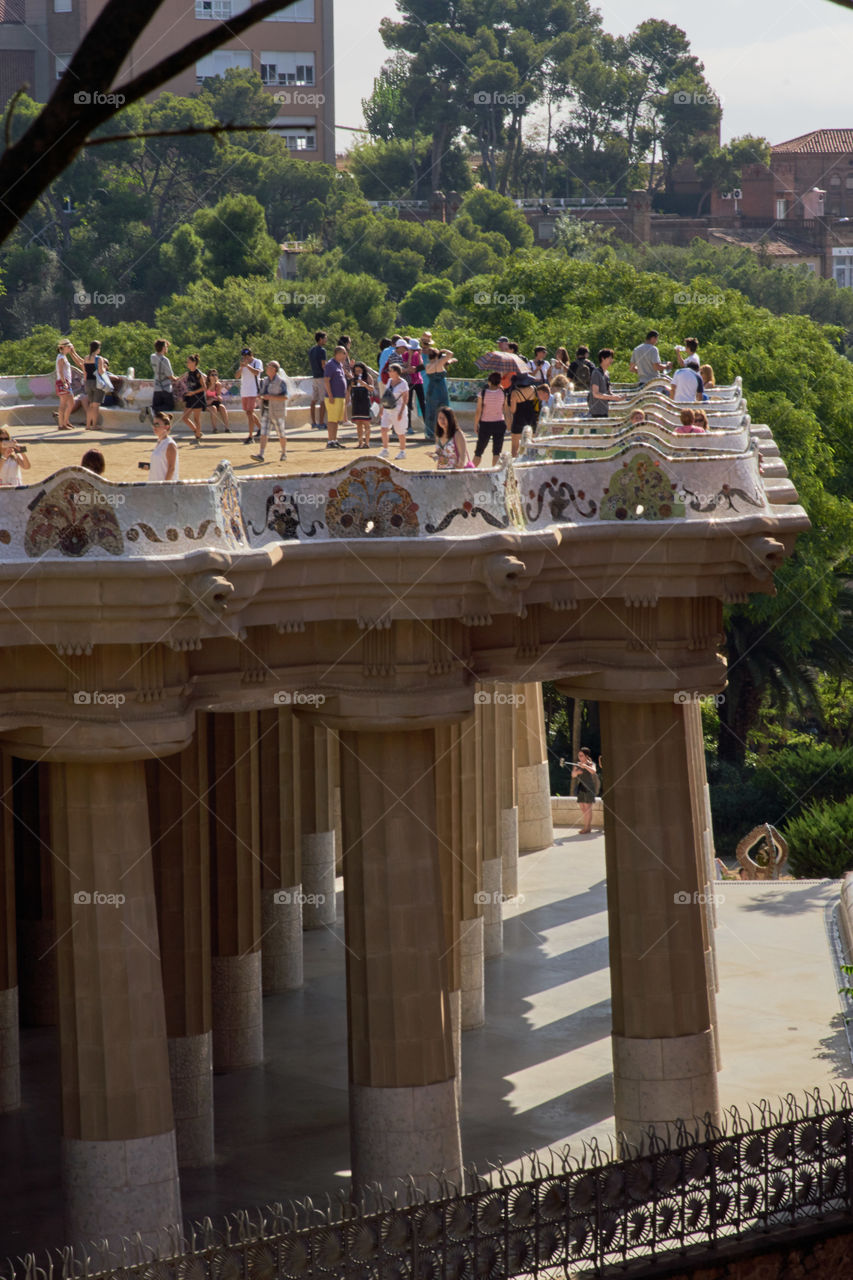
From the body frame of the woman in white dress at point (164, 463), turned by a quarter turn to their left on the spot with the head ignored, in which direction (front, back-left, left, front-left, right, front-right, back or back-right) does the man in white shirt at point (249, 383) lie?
back-left

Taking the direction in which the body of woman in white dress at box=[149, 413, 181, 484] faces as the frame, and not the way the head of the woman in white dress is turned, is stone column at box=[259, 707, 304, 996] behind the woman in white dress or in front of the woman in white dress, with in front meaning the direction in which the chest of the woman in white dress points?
behind

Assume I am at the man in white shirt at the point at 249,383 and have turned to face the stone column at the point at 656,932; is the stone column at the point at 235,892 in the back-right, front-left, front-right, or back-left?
front-right

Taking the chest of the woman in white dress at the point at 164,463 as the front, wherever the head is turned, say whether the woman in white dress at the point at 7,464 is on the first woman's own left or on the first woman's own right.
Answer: on the first woman's own right

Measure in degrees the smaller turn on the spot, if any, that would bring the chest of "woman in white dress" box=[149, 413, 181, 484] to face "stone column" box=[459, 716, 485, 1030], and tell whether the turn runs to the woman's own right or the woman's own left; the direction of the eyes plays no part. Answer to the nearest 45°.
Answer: approximately 180°

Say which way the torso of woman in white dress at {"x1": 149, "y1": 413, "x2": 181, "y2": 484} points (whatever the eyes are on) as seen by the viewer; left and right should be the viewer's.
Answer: facing the viewer and to the left of the viewer

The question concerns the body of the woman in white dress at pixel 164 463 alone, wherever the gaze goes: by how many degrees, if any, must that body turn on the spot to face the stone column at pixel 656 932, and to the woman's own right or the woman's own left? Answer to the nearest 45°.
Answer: approximately 135° to the woman's own left

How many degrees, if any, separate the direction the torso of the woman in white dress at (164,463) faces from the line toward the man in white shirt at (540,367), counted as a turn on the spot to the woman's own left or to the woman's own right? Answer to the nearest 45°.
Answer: approximately 180°

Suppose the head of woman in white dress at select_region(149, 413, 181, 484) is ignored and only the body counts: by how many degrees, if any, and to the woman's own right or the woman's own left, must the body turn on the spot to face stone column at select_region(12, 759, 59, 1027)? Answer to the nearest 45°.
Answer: approximately 135° to the woman's own right
